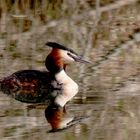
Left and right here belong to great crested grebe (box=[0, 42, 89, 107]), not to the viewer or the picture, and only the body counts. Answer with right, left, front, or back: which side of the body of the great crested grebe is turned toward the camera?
right
